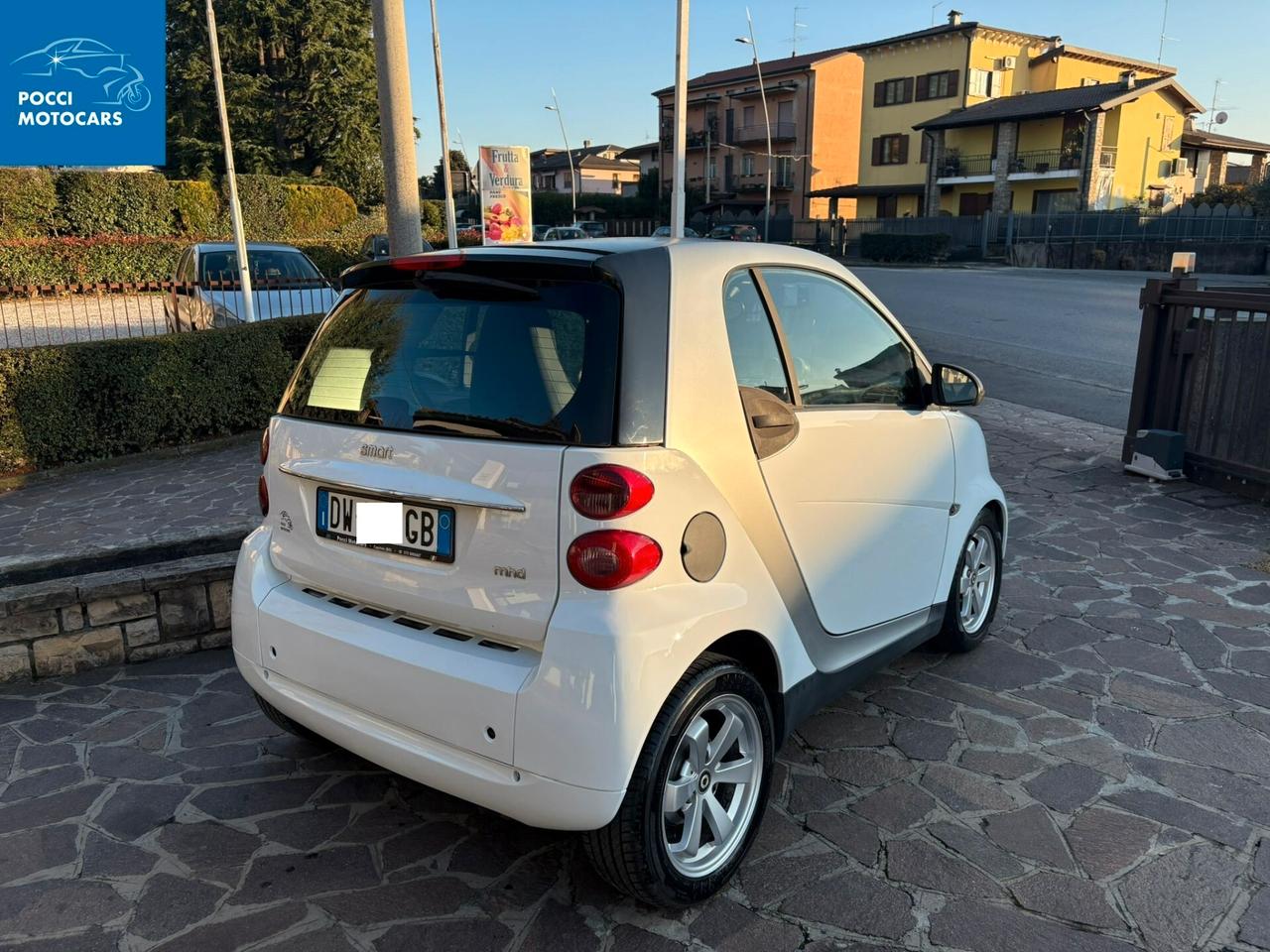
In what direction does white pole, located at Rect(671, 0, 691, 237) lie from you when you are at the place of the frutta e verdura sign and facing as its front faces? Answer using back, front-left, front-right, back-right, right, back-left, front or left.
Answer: left

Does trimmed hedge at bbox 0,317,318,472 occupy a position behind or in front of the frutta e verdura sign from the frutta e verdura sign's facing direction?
in front

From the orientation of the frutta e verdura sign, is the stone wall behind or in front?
in front

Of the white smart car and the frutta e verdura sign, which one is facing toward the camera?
the frutta e verdura sign

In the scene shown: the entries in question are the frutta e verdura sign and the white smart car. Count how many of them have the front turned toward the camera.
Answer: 1

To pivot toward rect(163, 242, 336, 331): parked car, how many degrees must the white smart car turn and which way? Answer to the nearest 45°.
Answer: approximately 90° to its left

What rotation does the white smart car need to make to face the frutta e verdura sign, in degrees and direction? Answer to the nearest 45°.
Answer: approximately 45° to its left

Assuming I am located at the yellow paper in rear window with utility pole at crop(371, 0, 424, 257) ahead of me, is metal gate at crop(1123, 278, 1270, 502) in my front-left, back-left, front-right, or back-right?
front-right

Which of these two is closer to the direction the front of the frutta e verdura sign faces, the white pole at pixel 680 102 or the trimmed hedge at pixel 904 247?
the white pole

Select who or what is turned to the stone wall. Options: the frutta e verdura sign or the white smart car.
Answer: the frutta e verdura sign

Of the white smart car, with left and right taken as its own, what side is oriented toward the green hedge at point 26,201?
left

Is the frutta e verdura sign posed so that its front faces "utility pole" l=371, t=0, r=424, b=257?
yes

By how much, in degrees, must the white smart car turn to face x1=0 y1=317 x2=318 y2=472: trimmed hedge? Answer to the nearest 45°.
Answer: approximately 90° to its left

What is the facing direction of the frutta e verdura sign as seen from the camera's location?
facing the viewer

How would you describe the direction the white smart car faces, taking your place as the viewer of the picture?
facing away from the viewer and to the right of the viewer

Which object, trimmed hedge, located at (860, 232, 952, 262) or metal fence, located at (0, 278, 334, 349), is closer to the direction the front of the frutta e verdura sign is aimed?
the metal fence

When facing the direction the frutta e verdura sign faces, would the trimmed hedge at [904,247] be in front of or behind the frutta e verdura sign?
behind
